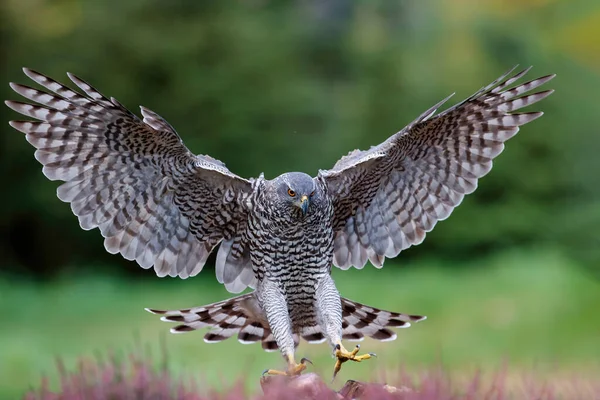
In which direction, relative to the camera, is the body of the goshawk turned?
toward the camera
